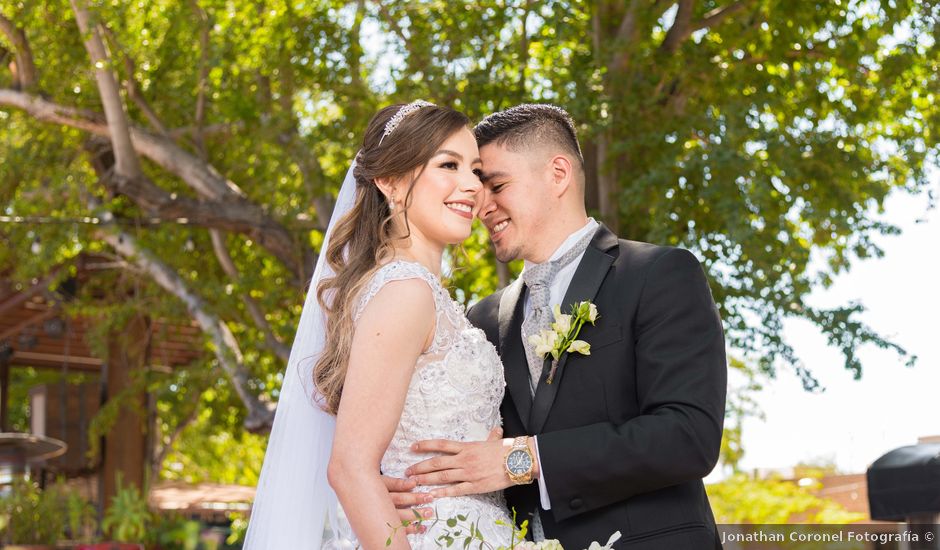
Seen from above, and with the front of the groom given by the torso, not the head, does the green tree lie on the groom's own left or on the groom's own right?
on the groom's own right

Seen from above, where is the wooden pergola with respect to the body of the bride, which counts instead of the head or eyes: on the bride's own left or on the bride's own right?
on the bride's own left

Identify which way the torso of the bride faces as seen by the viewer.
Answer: to the viewer's right

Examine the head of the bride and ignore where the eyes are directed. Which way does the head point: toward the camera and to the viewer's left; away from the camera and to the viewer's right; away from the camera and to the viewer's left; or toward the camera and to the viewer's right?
toward the camera and to the viewer's right

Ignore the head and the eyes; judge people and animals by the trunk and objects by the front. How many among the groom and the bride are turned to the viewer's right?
1

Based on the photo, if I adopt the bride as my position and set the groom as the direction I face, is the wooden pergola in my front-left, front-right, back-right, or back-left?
back-left

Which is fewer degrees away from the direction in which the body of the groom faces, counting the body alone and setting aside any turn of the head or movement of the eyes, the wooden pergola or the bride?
the bride

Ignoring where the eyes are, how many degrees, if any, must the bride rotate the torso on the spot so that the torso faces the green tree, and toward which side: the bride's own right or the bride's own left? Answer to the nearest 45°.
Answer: approximately 90° to the bride's own left

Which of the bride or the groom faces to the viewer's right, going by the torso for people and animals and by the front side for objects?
the bride

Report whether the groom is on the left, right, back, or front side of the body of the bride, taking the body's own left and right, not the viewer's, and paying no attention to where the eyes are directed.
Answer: front

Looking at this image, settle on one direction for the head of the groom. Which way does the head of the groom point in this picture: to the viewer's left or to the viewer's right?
to the viewer's left

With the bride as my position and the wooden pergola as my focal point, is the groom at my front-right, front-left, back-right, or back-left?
back-right

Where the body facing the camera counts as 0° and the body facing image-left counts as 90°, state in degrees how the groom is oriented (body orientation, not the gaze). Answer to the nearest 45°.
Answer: approximately 45°

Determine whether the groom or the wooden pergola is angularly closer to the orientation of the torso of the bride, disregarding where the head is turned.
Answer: the groom
